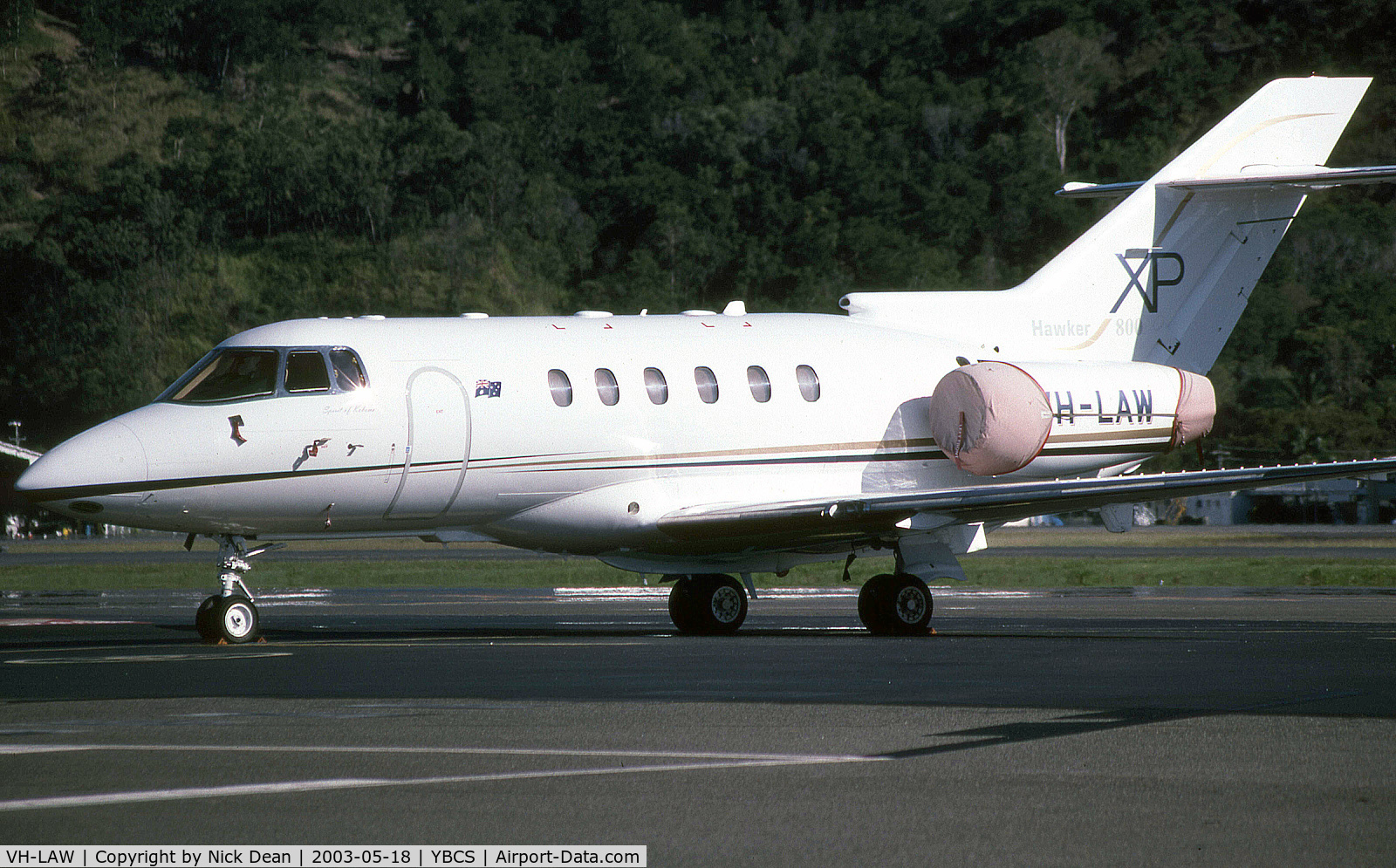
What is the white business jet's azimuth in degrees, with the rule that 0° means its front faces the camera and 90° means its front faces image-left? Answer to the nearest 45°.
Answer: approximately 45°
